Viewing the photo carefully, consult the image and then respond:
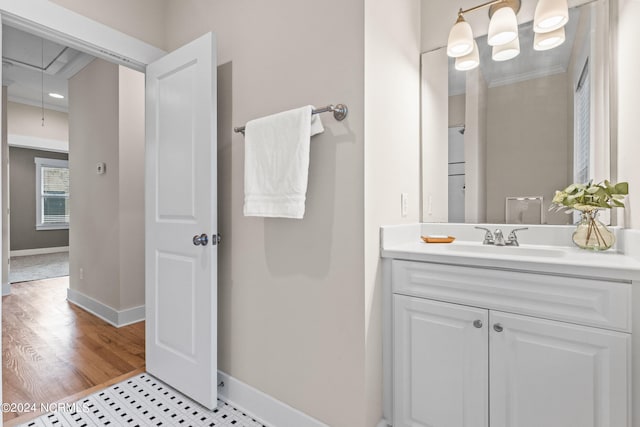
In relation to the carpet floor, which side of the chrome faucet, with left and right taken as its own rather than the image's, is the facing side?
right

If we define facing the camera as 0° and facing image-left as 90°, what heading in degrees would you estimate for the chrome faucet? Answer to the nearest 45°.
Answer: approximately 0°
